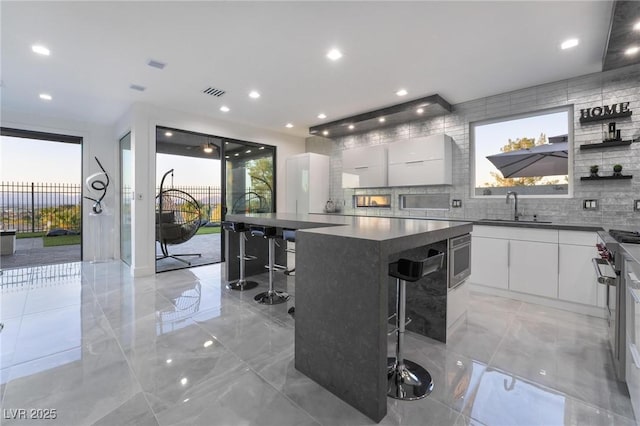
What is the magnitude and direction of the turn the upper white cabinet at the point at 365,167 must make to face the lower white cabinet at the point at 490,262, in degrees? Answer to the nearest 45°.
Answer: approximately 90° to its left

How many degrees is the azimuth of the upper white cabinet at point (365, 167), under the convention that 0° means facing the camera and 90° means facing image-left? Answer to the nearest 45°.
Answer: approximately 45°

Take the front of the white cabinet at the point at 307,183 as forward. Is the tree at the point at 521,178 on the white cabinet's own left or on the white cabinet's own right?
on the white cabinet's own left

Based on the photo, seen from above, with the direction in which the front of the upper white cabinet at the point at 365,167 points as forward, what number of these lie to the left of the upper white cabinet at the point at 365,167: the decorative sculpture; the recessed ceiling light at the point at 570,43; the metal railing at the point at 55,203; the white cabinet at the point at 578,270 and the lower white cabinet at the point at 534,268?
3

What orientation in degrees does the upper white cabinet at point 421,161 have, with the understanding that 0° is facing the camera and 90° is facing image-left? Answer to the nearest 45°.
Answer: approximately 45°

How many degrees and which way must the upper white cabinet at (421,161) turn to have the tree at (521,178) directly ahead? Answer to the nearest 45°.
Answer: approximately 135° to its left

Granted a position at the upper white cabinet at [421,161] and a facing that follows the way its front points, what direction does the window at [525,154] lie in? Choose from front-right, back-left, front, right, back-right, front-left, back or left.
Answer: back-left

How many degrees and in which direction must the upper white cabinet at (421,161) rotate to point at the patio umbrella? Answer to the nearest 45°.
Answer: approximately 135° to its left

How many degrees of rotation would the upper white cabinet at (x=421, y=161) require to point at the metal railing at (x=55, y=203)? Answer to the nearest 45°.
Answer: approximately 45° to its right

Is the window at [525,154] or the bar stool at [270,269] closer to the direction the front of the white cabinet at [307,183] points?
the bar stool

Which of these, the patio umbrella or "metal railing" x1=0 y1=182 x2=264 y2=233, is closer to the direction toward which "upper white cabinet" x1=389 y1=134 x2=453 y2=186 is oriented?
the metal railing
